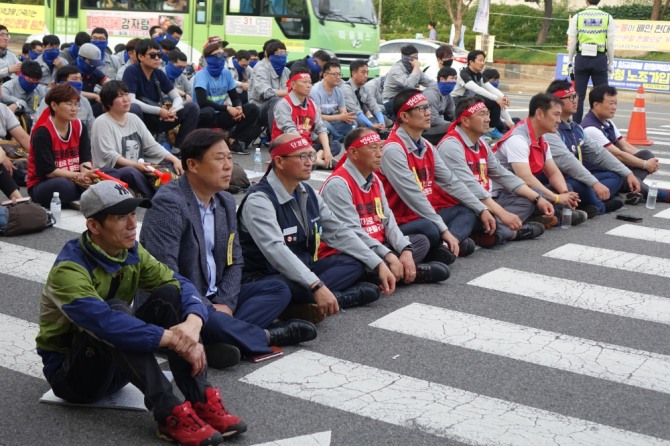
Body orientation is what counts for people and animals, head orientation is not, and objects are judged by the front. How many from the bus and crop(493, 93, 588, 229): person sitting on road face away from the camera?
0

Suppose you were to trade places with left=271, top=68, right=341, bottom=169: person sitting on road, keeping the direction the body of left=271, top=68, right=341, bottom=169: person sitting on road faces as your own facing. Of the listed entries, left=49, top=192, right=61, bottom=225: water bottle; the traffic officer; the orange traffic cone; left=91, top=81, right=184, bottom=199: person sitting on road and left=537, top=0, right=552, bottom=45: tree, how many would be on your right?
2

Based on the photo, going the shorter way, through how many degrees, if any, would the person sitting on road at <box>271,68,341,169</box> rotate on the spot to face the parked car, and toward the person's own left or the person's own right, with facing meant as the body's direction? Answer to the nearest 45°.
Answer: approximately 135° to the person's own left

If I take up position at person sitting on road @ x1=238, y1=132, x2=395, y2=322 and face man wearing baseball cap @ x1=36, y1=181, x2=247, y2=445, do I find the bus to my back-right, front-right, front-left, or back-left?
back-right

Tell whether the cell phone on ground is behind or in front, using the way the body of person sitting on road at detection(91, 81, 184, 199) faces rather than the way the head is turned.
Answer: in front

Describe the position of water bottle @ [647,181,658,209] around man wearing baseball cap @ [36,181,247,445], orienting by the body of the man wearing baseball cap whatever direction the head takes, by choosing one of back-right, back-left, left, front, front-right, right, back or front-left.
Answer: left
